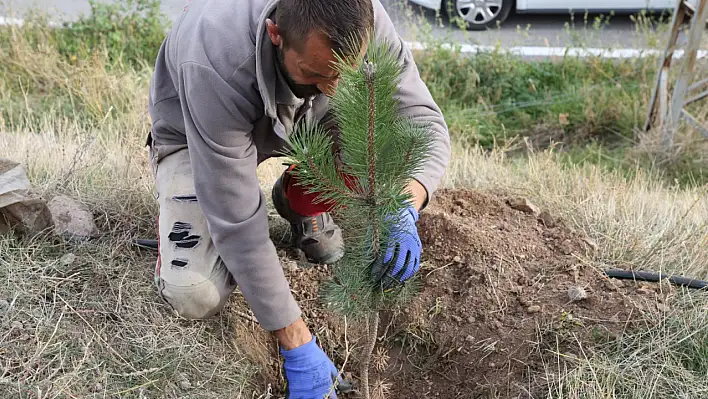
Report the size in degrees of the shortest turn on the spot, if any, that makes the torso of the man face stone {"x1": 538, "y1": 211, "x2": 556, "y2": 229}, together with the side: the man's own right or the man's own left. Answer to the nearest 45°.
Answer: approximately 45° to the man's own left

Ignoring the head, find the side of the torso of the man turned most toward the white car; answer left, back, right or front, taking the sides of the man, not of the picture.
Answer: left

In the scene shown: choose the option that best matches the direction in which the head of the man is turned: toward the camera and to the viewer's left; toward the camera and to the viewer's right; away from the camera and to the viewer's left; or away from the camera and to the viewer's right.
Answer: toward the camera and to the viewer's right

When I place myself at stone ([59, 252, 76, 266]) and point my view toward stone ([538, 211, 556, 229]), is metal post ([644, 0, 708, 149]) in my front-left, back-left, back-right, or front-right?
front-left

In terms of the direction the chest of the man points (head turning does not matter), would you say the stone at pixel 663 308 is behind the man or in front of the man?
in front

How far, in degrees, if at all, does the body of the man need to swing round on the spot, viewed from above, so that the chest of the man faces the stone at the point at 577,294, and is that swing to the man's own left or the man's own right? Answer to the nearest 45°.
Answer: approximately 45° to the man's own left

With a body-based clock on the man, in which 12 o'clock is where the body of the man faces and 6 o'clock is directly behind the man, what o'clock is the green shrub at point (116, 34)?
The green shrub is roughly at 7 o'clock from the man.

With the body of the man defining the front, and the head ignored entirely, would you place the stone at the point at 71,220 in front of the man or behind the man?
behind

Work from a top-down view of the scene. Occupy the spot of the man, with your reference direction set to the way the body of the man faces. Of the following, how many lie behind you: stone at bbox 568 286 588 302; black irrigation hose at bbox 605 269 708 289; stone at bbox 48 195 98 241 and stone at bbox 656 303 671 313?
1

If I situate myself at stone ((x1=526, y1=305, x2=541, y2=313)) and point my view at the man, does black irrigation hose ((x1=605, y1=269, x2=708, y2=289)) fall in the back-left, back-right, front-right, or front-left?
back-right

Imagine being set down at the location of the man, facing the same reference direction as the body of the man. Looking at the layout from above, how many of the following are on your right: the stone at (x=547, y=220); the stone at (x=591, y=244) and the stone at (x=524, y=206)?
0

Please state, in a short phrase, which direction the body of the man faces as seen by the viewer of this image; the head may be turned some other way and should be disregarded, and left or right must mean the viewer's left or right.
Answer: facing the viewer and to the right of the viewer

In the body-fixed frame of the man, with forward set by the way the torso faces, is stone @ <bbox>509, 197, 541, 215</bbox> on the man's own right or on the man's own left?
on the man's own left
